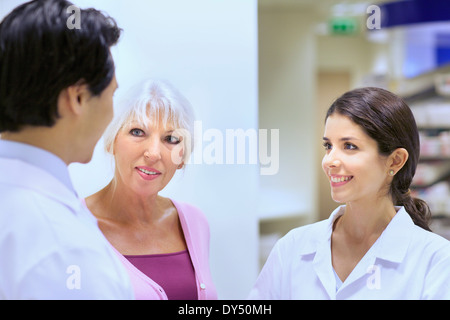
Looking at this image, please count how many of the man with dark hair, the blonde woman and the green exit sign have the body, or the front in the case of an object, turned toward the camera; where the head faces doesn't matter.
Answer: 2

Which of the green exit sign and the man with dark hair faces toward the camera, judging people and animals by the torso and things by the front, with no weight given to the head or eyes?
the green exit sign

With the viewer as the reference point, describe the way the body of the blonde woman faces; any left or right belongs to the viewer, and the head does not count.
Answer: facing the viewer

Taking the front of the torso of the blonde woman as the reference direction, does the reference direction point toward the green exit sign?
no

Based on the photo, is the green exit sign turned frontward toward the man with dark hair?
yes

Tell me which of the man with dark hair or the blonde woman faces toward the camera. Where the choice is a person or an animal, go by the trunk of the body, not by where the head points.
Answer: the blonde woman

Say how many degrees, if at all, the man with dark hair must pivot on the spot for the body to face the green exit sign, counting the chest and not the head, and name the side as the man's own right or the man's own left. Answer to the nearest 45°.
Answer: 0° — they already face it

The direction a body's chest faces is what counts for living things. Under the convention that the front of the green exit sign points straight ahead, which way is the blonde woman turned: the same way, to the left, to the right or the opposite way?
the same way

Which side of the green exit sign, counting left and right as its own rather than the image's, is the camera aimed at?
front

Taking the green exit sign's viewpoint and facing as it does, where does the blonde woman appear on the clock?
The blonde woman is roughly at 12 o'clock from the green exit sign.

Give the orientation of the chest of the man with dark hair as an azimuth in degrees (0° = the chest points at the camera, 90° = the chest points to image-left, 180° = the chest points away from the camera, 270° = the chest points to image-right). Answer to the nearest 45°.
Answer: approximately 225°
